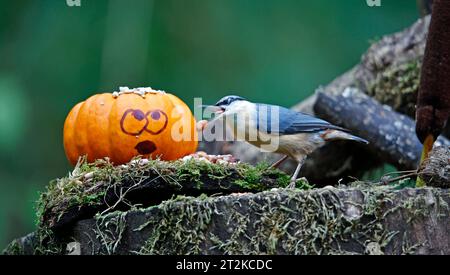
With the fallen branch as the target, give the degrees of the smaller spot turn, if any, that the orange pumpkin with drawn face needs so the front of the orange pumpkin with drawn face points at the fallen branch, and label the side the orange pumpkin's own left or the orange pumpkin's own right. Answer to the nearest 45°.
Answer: approximately 135° to the orange pumpkin's own left

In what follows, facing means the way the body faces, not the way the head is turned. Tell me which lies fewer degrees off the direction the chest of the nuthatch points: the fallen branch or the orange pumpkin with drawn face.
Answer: the orange pumpkin with drawn face

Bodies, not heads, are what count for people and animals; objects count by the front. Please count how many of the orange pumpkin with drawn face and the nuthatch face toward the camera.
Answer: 1

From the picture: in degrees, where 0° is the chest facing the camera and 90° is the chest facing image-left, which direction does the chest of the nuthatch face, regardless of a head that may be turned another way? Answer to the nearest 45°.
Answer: approximately 90°

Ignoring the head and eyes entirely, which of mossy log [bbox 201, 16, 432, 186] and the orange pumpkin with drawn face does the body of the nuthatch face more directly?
the orange pumpkin with drawn face

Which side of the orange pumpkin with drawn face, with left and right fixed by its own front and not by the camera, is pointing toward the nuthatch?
left

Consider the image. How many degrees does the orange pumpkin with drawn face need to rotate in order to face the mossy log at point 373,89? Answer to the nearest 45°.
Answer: approximately 135° to its left

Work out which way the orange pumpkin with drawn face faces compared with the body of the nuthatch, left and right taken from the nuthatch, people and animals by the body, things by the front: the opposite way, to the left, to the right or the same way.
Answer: to the left

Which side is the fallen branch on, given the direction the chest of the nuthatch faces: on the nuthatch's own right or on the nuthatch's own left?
on the nuthatch's own right

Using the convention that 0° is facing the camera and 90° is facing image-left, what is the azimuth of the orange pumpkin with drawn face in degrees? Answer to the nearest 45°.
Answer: approximately 0°
